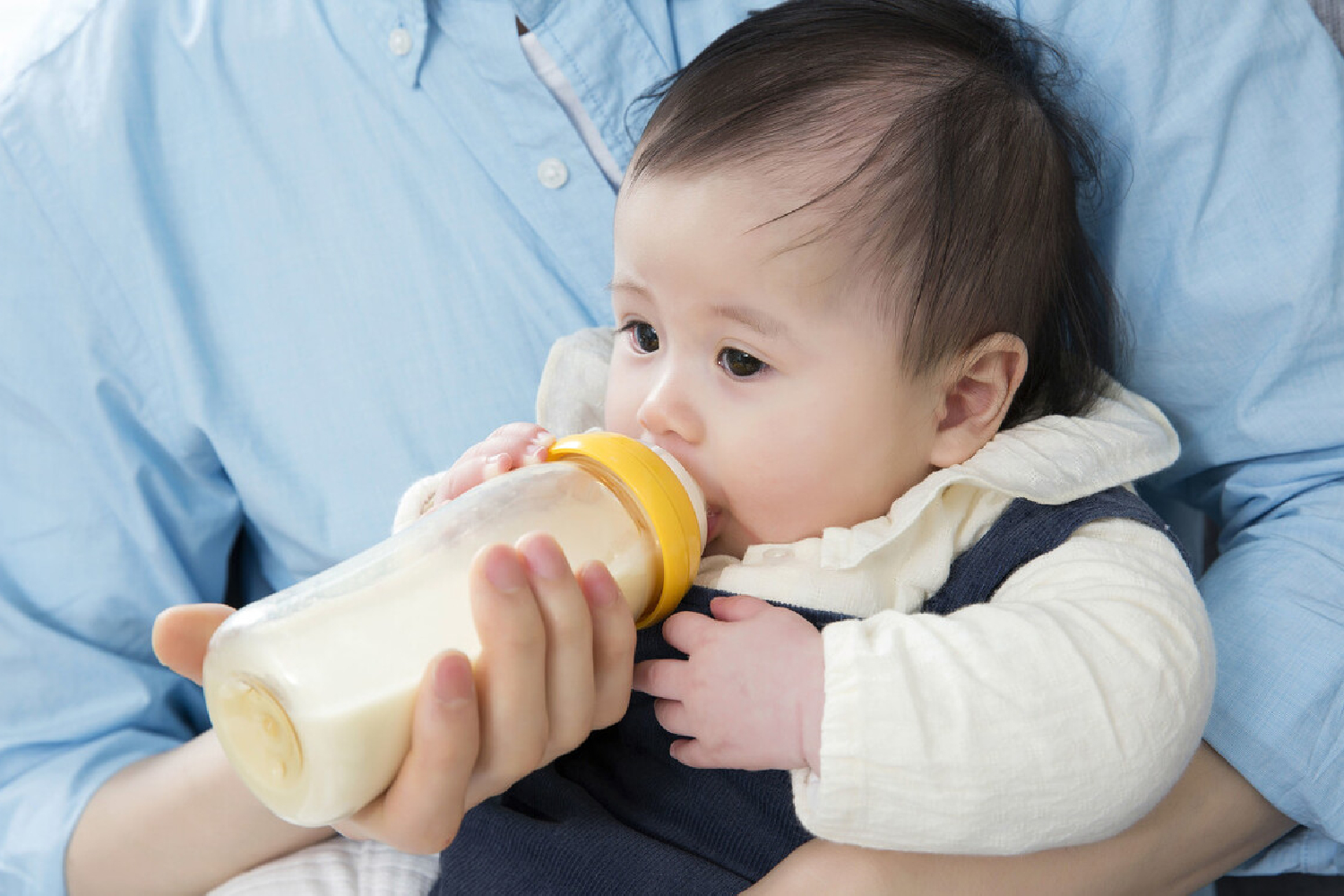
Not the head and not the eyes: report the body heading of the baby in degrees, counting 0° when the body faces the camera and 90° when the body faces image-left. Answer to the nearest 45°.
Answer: approximately 45°
